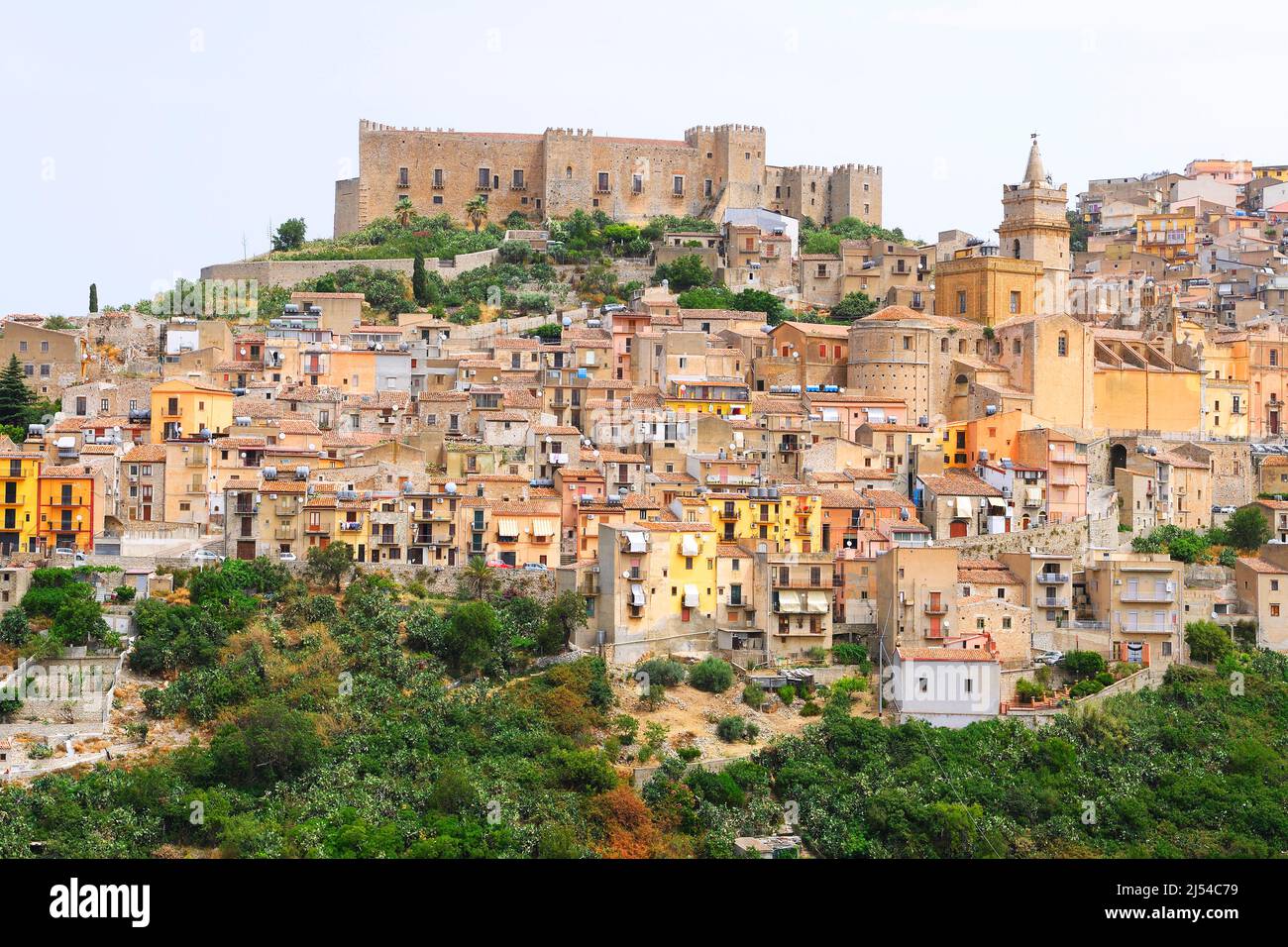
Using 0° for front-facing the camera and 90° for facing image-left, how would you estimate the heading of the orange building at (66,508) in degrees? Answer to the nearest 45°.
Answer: approximately 0°

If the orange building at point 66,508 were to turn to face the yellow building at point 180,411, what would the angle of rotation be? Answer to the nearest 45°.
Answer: approximately 135° to its left

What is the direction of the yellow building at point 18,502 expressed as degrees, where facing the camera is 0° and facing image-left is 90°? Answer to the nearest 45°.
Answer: approximately 0°

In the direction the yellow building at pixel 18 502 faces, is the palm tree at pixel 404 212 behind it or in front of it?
behind

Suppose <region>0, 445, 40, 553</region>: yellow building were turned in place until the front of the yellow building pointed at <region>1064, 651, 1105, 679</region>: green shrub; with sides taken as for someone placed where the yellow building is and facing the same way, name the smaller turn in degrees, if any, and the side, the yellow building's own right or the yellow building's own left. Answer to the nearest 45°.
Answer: approximately 45° to the yellow building's own left

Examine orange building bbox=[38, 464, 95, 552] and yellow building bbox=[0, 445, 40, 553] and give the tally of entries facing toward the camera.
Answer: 2

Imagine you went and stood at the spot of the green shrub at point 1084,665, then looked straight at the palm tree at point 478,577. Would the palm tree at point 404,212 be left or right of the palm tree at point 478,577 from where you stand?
right

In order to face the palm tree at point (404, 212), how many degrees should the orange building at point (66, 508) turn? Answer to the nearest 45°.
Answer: approximately 135° to its left

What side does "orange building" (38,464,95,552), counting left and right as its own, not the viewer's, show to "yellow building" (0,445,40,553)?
right

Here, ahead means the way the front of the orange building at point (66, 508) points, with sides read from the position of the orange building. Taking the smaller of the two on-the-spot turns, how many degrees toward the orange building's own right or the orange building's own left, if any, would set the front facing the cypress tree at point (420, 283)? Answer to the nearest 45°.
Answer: approximately 135° to the orange building's own left

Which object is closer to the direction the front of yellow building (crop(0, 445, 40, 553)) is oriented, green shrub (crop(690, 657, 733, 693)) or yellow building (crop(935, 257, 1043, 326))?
the green shrub
